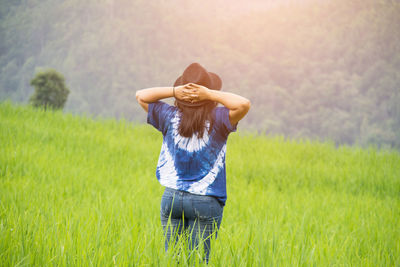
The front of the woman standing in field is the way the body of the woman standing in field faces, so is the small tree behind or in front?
in front

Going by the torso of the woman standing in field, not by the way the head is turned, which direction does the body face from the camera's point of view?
away from the camera

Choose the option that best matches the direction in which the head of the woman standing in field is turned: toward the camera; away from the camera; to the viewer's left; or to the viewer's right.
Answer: away from the camera
